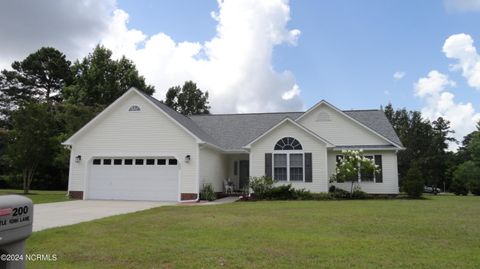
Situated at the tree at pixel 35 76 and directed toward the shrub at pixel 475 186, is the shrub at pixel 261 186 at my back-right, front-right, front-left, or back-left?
front-right

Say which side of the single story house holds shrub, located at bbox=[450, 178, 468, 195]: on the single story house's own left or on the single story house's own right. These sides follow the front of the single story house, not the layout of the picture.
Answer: on the single story house's own left

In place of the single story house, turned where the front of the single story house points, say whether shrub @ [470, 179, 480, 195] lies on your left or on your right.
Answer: on your left

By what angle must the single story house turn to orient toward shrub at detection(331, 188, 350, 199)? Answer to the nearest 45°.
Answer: approximately 90° to its left

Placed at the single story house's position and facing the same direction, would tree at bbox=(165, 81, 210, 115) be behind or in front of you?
behind

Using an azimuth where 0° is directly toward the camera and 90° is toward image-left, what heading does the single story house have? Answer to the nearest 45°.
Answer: approximately 0°

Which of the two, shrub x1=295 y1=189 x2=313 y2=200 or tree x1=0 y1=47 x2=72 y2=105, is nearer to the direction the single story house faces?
the shrub

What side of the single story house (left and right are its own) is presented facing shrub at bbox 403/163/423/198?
left
